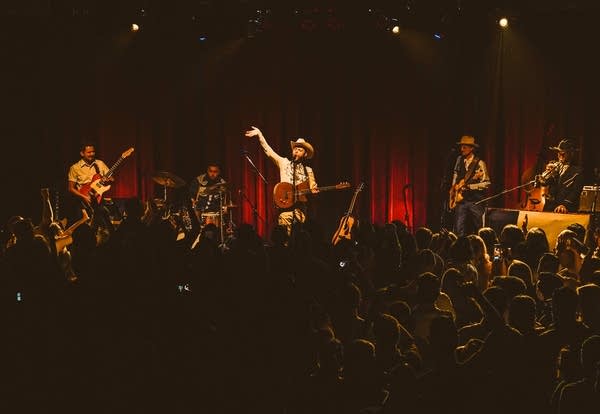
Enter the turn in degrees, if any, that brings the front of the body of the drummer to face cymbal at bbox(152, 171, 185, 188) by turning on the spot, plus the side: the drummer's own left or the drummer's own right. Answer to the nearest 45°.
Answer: approximately 45° to the drummer's own right

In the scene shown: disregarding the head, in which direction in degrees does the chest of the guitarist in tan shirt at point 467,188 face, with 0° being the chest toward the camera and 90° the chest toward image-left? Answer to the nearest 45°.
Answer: approximately 45°

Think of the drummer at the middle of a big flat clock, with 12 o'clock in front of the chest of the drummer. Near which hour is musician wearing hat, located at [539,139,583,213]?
The musician wearing hat is roughly at 10 o'clock from the drummer.

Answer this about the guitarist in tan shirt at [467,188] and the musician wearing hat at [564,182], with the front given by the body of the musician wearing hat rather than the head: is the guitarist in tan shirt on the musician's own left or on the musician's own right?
on the musician's own right

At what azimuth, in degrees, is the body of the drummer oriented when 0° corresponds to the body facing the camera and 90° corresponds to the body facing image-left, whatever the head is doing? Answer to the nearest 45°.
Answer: approximately 0°
